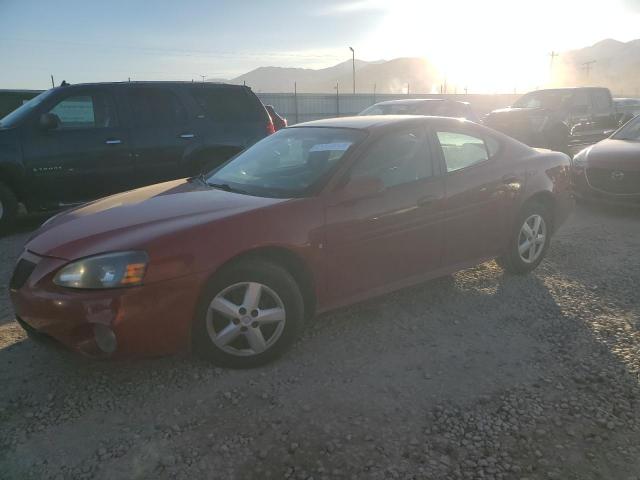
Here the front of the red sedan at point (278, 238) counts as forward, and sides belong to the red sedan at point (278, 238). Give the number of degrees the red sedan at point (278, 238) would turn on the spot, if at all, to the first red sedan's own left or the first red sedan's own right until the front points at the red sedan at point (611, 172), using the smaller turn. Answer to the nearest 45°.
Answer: approximately 180°

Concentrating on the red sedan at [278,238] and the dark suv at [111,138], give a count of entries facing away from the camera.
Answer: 0

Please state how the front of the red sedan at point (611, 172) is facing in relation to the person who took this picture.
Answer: facing the viewer and to the left of the viewer

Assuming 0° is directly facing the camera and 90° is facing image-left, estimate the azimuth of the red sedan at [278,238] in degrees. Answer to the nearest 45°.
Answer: approximately 45°

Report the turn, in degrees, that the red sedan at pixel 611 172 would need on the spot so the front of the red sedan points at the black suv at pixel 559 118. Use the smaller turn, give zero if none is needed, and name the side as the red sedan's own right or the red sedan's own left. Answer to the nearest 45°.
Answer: approximately 135° to the red sedan's own right

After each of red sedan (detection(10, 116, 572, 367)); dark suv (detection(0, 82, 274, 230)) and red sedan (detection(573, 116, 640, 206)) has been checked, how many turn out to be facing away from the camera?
0

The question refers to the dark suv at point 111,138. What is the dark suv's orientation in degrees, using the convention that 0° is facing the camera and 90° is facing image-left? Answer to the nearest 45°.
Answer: approximately 90°

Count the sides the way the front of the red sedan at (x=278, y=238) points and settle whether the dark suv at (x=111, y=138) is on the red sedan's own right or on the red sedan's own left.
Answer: on the red sedan's own right
